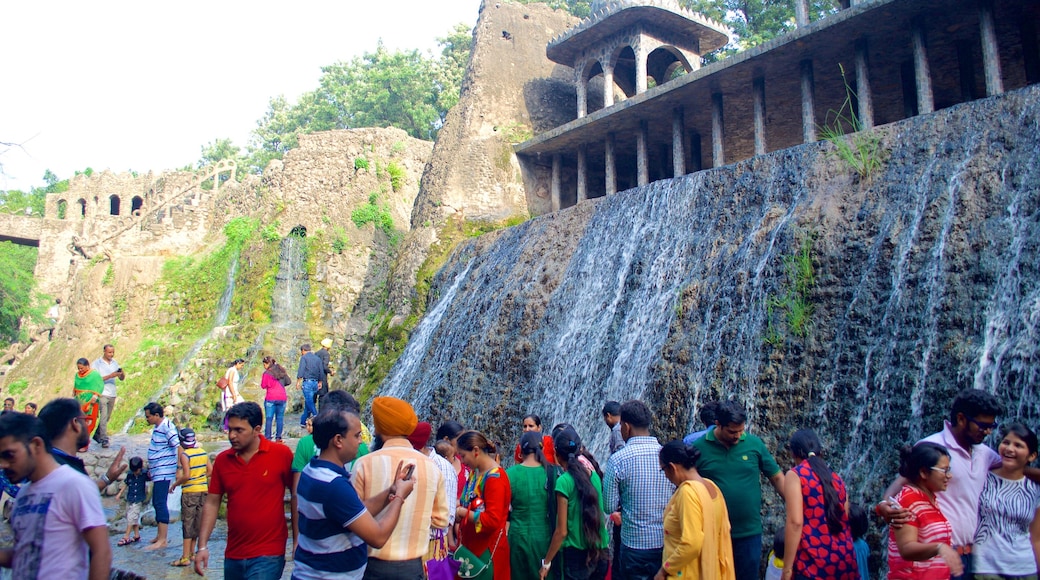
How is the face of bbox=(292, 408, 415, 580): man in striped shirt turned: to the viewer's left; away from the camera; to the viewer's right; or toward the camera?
to the viewer's right

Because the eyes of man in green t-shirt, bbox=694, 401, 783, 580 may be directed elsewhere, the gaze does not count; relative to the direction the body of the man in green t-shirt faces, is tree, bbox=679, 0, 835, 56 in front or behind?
behind

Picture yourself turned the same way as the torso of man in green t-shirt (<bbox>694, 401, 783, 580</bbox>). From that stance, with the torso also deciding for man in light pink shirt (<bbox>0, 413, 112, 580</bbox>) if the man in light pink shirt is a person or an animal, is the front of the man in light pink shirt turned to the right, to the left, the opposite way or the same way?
the same way

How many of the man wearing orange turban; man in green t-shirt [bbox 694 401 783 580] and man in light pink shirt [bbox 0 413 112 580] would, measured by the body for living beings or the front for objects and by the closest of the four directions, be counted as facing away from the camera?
1

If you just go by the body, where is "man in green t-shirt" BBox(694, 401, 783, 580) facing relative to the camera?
toward the camera

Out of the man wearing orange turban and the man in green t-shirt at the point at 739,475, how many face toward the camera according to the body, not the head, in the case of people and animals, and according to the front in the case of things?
1

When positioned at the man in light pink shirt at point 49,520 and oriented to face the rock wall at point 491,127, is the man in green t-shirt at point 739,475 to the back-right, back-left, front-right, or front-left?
front-right

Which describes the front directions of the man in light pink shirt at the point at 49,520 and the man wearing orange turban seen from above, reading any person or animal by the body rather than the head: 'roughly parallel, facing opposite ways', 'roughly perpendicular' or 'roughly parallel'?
roughly parallel, facing opposite ways

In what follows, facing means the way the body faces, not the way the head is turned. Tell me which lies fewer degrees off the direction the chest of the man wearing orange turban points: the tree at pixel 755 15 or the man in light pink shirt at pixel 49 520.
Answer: the tree

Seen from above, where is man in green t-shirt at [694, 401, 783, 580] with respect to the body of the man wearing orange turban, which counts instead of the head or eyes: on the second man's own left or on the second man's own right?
on the second man's own right

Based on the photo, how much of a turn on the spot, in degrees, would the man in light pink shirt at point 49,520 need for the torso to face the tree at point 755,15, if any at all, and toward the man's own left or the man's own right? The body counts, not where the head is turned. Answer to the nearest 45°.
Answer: approximately 180°
